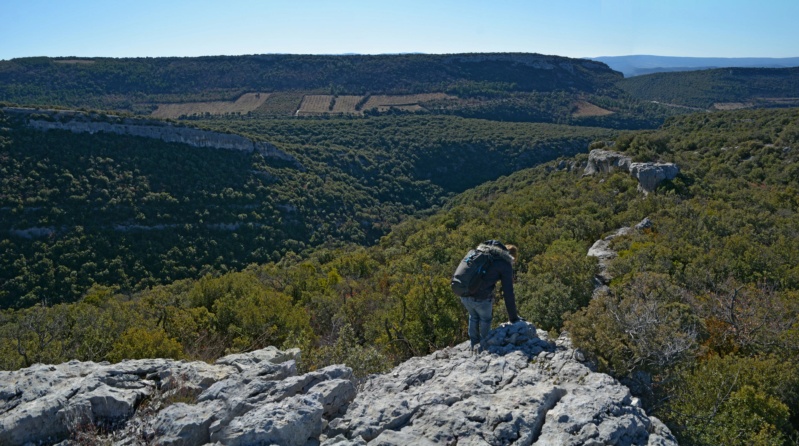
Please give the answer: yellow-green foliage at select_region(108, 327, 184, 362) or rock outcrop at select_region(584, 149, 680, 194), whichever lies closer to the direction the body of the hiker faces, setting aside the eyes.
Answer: the rock outcrop

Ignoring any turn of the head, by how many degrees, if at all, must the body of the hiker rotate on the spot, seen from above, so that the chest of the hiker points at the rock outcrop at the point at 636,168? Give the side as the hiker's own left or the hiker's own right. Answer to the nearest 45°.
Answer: approximately 45° to the hiker's own left

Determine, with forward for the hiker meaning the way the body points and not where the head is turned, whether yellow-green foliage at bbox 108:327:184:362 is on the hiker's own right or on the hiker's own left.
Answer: on the hiker's own left

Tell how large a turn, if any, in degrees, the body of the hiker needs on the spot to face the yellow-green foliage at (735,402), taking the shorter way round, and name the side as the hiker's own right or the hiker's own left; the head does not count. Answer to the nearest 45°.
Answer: approximately 45° to the hiker's own right

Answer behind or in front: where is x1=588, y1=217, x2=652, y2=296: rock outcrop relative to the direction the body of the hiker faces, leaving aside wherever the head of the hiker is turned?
in front

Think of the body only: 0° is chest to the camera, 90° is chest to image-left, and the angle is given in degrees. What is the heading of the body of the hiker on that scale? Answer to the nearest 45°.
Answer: approximately 225°

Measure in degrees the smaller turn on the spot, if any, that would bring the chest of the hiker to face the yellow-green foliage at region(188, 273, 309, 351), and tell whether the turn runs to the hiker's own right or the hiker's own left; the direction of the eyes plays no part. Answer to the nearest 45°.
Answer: approximately 90° to the hiker's own left

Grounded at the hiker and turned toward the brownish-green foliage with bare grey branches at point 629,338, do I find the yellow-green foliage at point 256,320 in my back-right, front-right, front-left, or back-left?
back-left
